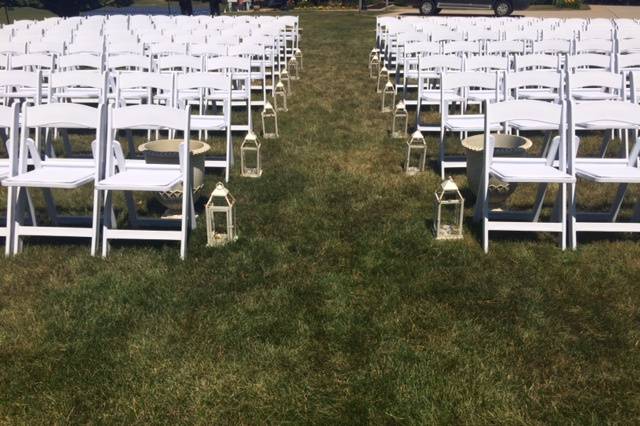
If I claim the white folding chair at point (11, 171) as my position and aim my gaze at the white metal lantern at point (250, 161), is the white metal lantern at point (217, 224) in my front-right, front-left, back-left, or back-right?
front-right

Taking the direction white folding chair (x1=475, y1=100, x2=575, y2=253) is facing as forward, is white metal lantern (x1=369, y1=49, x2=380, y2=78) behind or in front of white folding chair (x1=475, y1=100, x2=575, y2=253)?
behind

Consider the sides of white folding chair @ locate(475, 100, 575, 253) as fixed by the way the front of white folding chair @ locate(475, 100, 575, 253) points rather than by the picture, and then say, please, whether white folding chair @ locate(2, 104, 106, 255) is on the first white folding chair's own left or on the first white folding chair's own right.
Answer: on the first white folding chair's own right

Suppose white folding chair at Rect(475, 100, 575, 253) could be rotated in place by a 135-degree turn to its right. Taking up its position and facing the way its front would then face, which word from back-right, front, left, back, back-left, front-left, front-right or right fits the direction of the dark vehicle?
front-right
